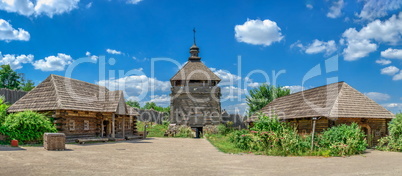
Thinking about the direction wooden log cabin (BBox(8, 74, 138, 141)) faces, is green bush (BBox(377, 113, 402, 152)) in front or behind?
in front

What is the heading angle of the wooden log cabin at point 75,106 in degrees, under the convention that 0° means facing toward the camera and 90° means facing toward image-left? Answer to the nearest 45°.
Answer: approximately 315°

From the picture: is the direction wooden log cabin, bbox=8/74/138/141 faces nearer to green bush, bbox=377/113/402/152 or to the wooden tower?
the green bush

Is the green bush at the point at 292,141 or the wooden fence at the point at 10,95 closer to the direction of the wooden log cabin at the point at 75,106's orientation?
the green bush

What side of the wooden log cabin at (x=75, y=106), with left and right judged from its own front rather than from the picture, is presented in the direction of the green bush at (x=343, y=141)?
front

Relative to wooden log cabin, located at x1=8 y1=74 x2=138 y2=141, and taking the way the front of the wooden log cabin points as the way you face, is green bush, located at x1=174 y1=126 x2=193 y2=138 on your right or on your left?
on your left

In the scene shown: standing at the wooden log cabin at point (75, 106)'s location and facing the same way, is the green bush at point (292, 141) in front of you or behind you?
in front

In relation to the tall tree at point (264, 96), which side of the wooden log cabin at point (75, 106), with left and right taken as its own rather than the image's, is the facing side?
left
